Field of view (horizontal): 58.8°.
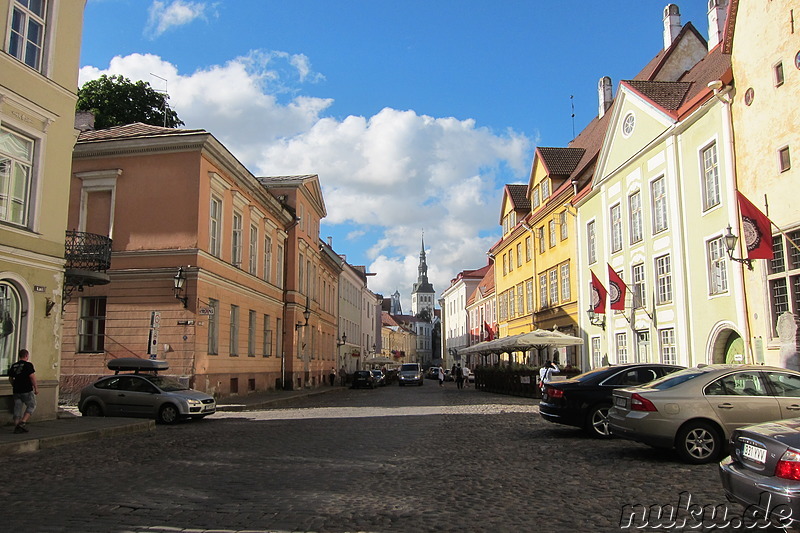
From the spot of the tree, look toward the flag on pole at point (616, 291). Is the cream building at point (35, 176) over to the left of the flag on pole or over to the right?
right

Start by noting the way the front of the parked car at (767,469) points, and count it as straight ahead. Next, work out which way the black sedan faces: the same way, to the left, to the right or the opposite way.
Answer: the same way

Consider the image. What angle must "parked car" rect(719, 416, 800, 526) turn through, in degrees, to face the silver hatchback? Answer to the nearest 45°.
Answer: approximately 90° to its left

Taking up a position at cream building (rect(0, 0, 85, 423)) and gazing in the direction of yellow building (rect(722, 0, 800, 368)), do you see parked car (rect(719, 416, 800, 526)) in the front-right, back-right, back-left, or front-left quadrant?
front-right

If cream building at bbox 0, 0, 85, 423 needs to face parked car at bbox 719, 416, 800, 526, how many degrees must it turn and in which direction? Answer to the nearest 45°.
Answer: approximately 45° to its right

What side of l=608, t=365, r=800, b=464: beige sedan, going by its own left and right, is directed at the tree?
left

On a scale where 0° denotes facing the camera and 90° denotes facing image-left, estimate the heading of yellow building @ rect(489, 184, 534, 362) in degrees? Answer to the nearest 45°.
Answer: approximately 45°

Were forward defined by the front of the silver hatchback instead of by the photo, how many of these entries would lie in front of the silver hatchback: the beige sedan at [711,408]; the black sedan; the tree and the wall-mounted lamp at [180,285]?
2

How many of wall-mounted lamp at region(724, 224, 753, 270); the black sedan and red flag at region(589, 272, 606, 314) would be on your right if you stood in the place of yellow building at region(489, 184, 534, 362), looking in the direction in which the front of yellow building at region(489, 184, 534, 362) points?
0

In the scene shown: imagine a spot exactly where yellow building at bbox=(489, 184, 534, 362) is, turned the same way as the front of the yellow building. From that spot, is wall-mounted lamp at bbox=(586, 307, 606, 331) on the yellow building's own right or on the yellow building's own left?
on the yellow building's own left

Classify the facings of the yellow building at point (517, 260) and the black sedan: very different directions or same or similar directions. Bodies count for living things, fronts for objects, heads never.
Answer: very different directions

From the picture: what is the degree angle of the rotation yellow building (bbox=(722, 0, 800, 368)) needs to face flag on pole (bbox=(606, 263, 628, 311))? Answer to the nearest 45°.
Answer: approximately 90° to its right

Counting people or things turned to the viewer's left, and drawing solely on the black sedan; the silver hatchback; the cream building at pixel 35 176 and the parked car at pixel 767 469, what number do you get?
0

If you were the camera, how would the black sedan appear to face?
facing away from the viewer and to the right of the viewer

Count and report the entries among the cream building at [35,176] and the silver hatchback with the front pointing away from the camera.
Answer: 0

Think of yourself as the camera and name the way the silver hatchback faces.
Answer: facing the viewer and to the right of the viewer

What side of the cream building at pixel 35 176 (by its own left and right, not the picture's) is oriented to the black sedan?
front

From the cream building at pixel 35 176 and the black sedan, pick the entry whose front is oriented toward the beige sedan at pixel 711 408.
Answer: the cream building

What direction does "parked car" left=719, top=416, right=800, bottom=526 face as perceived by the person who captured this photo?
facing away from the viewer and to the right of the viewer

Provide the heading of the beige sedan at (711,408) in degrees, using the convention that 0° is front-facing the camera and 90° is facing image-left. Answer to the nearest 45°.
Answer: approximately 225°

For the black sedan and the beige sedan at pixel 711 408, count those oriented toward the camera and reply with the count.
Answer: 0
